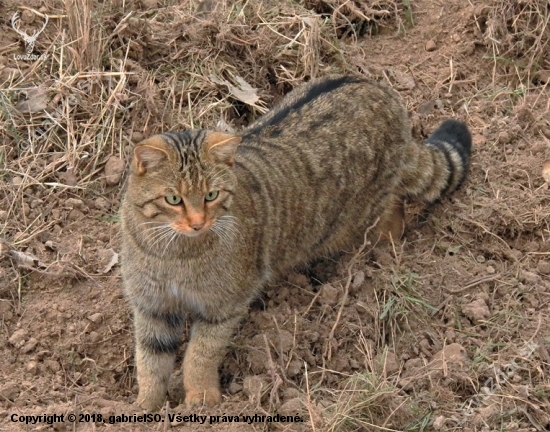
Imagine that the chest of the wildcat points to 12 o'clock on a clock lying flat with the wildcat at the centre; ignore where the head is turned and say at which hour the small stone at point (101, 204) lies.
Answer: The small stone is roughly at 2 o'clock from the wildcat.

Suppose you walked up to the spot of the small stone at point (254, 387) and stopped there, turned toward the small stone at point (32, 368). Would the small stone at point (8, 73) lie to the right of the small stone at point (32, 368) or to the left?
right

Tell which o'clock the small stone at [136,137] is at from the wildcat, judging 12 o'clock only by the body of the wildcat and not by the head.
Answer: The small stone is roughly at 3 o'clock from the wildcat.

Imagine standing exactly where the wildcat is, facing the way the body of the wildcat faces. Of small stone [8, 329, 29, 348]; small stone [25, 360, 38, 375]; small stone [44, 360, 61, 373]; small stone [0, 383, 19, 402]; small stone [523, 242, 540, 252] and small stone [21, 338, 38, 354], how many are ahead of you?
5

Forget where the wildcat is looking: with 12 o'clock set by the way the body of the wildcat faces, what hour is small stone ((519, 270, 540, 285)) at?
The small stone is roughly at 7 o'clock from the wildcat.

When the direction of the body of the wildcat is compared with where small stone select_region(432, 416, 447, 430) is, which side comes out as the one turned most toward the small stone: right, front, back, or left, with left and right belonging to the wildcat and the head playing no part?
left

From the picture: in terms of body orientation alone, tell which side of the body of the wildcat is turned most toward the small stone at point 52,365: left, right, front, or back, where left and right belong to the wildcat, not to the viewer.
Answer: front

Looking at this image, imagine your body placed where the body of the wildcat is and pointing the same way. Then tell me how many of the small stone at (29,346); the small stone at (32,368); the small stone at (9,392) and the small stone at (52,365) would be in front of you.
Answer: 4

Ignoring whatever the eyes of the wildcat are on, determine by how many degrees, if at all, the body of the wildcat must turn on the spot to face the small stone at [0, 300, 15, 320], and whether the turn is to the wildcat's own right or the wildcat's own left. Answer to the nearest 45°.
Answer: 0° — it already faces it

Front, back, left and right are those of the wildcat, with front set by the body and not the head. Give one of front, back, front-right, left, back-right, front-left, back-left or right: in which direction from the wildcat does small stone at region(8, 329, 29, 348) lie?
front

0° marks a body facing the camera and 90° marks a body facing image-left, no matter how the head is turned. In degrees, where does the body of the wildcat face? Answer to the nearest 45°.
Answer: approximately 45°

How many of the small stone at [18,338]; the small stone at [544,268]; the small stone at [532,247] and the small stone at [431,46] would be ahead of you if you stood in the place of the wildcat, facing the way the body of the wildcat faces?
1

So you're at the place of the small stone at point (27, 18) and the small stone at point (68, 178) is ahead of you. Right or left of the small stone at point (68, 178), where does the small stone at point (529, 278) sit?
left

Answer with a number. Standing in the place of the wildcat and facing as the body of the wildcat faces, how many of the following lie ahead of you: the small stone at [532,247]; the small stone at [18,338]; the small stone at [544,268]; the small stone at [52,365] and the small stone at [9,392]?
3

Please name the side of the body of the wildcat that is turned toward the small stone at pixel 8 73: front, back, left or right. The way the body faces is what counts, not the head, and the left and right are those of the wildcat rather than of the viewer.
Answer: right

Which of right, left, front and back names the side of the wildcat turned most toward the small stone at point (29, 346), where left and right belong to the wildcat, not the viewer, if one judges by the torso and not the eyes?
front
